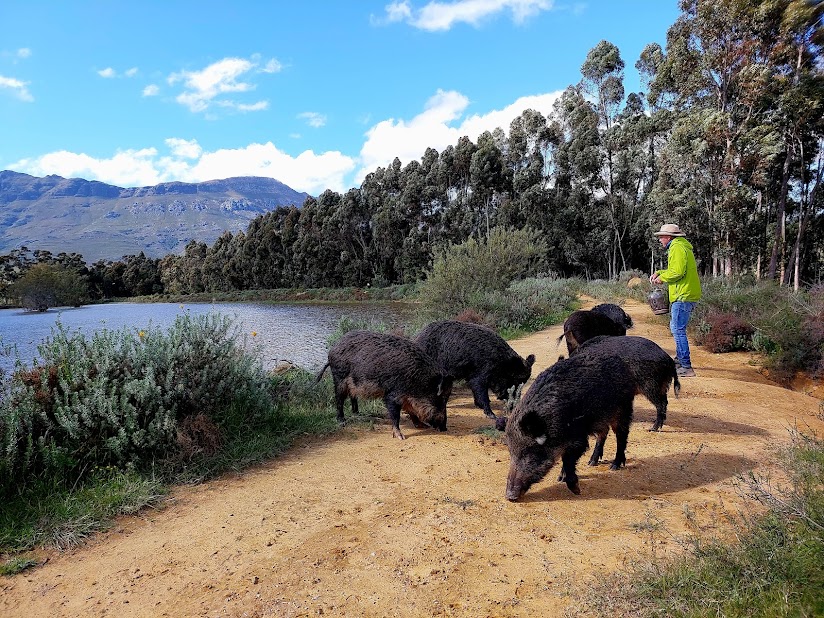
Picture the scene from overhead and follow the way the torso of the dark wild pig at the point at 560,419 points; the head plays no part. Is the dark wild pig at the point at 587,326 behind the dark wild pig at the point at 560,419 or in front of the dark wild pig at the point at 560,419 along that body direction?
behind

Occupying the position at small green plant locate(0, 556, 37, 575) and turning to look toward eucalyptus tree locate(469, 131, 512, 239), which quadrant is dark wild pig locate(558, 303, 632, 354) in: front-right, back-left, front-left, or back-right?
front-right

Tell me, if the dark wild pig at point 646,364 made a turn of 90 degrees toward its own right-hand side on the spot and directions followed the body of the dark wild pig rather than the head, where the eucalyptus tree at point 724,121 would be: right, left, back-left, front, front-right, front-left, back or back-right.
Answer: front

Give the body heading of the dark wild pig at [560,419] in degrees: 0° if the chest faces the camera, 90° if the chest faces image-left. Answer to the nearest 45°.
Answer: approximately 45°

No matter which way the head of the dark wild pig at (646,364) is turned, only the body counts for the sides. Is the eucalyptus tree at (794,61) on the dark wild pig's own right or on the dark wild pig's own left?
on the dark wild pig's own right

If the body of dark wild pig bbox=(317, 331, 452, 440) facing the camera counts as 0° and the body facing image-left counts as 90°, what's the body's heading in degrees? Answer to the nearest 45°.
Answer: approximately 315°

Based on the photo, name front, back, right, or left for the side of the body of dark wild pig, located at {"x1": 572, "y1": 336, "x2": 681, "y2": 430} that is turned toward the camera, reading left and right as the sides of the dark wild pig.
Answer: left

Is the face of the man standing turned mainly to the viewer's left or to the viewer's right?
to the viewer's left

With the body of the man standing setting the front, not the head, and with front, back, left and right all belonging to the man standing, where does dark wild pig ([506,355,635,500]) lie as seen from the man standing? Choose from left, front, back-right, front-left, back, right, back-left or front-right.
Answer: left

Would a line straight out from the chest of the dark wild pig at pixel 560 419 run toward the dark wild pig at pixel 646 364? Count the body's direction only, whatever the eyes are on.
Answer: no

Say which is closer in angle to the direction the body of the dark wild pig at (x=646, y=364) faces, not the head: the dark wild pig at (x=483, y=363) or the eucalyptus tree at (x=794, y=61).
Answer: the dark wild pig

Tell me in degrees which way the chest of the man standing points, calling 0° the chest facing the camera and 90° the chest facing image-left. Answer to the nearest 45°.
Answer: approximately 90°

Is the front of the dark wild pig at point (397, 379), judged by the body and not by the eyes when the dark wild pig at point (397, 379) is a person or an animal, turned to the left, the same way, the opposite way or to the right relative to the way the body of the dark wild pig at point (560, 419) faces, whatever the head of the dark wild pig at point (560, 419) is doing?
to the left

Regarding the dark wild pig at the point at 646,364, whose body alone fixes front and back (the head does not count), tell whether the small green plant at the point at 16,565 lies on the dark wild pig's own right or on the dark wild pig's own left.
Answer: on the dark wild pig's own left

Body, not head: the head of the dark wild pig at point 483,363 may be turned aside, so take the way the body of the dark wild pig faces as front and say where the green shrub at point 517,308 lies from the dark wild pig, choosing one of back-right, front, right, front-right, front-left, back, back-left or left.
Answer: back-left

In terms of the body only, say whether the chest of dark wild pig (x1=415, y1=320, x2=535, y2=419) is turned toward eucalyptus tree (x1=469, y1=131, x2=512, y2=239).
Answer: no
